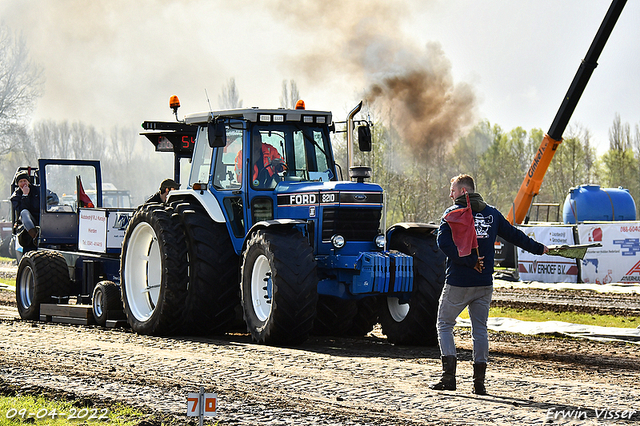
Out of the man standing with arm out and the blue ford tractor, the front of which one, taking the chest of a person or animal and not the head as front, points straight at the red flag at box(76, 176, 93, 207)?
the man standing with arm out

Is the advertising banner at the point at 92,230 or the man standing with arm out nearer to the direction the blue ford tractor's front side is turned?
the man standing with arm out

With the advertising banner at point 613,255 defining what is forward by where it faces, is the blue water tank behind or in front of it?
behind

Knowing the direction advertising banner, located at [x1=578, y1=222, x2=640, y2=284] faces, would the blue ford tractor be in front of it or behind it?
in front

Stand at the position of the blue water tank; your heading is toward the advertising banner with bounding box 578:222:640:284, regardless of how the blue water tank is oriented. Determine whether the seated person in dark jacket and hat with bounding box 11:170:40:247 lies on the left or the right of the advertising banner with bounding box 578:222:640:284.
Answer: right

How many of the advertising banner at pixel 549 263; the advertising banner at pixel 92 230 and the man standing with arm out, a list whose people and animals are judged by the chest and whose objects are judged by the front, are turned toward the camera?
2

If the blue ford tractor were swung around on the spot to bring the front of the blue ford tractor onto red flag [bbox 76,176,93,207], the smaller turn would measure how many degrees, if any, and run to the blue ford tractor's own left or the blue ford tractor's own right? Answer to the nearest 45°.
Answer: approximately 180°

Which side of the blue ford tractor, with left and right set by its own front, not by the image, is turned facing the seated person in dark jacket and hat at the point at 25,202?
back

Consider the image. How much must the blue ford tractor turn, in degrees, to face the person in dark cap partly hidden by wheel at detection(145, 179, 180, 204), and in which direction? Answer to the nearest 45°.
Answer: approximately 180°

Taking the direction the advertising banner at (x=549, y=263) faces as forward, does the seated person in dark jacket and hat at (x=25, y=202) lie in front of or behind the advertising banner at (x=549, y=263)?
in front

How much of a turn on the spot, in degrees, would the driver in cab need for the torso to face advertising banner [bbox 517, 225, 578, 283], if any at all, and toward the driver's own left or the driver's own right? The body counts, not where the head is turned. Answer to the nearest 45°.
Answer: approximately 90° to the driver's own left

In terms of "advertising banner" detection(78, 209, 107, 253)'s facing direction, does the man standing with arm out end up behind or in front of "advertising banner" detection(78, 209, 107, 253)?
in front
